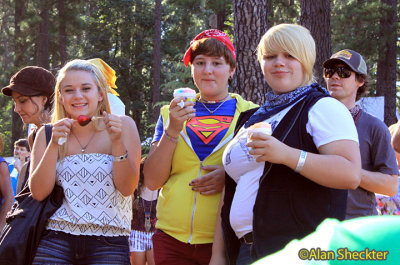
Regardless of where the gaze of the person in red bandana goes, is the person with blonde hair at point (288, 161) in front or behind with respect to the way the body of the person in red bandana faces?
in front

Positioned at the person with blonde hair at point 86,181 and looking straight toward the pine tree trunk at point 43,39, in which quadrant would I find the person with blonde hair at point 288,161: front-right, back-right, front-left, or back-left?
back-right

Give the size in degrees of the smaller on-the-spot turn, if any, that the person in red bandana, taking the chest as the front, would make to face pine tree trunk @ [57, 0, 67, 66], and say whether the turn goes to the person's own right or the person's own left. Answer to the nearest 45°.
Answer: approximately 180°

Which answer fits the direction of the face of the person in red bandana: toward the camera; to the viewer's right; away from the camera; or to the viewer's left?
toward the camera

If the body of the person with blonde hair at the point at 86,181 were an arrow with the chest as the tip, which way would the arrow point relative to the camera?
toward the camera

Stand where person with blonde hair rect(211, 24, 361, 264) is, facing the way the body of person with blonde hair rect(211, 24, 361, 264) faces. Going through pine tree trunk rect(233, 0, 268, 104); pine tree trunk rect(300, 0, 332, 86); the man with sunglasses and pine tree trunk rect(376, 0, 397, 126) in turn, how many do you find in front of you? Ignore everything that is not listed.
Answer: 0

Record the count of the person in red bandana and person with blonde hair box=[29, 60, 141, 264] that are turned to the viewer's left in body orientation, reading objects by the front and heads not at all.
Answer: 0

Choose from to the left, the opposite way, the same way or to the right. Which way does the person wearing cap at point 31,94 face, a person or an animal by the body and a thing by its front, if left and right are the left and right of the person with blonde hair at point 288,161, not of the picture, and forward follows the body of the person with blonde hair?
the same way

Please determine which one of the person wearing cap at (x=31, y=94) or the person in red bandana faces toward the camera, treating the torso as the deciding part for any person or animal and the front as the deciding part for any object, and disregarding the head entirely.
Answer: the person in red bandana

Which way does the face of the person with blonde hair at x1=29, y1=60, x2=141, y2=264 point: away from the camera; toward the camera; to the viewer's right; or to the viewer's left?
toward the camera

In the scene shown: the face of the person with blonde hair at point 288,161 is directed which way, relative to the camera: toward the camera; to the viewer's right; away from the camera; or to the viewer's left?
toward the camera

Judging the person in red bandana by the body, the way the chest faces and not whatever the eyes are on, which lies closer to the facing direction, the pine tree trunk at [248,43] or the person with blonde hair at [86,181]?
the person with blonde hair

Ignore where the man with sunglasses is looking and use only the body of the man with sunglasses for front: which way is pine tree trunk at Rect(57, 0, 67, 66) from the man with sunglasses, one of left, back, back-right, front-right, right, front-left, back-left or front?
right

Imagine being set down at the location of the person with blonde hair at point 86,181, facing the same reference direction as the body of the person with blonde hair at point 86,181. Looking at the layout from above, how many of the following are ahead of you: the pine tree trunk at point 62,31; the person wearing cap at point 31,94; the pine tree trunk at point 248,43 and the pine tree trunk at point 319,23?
0

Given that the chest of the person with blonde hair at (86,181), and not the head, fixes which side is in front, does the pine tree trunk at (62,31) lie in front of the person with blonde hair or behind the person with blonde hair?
behind

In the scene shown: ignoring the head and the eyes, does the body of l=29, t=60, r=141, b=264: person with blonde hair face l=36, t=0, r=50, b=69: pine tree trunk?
no

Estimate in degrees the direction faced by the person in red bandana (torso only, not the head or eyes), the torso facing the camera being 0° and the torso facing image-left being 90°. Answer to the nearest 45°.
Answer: approximately 0°
